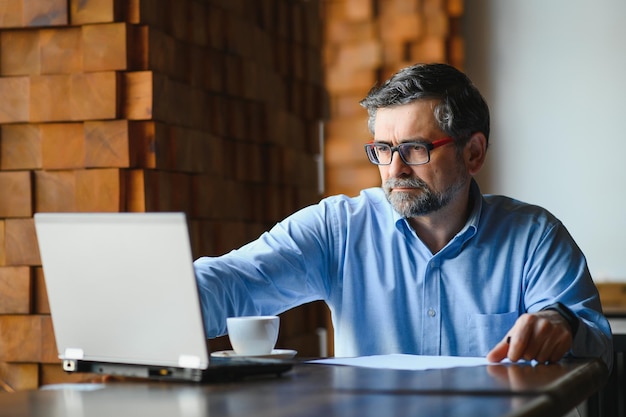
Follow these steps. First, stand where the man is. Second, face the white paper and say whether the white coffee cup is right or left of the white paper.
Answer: right

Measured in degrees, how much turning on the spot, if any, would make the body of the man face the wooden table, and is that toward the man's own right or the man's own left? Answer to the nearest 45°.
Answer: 0° — they already face it

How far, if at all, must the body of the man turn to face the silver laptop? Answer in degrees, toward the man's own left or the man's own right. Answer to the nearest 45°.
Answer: approximately 45° to the man's own right

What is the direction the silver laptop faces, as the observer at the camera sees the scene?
facing away from the viewer and to the right of the viewer
